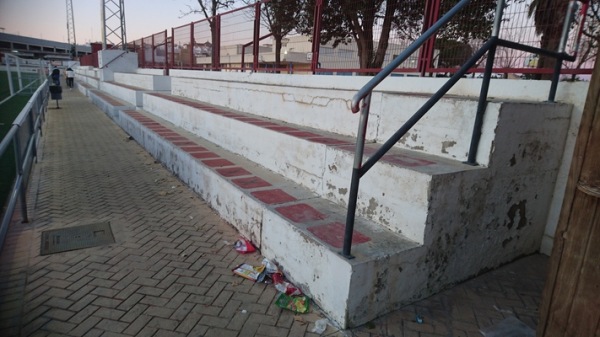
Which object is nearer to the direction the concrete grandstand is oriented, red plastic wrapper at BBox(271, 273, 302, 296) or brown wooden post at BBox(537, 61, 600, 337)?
the red plastic wrapper

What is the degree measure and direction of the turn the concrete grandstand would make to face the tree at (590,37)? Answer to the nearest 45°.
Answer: approximately 180°

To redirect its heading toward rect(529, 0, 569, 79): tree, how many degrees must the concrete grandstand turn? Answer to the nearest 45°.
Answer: approximately 180°

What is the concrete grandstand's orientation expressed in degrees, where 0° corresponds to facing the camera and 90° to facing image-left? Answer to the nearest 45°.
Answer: approximately 45°
